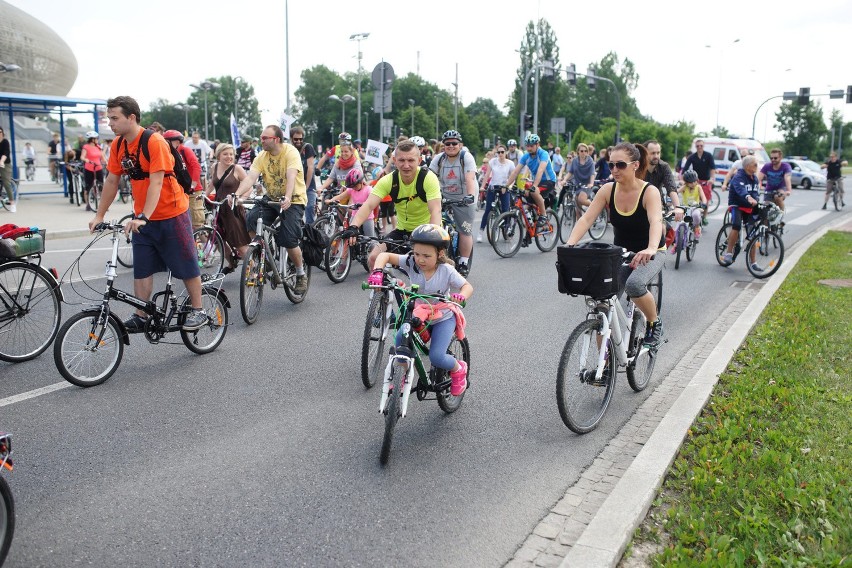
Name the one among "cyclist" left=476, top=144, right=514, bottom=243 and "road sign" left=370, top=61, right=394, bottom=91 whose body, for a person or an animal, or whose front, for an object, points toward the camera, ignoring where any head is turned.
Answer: the cyclist

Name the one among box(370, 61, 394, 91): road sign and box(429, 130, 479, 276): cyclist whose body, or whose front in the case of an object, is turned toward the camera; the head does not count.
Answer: the cyclist

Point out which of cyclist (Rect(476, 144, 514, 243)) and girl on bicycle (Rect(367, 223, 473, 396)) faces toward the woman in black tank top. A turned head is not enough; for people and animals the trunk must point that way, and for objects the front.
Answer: the cyclist

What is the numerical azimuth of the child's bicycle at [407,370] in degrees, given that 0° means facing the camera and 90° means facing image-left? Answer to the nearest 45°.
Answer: approximately 45°

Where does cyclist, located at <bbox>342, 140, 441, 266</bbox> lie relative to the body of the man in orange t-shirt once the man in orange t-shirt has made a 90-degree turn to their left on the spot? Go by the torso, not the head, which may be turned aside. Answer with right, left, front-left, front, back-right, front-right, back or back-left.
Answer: front-left

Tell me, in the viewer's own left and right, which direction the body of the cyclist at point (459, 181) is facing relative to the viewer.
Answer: facing the viewer

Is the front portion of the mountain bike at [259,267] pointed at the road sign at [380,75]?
no

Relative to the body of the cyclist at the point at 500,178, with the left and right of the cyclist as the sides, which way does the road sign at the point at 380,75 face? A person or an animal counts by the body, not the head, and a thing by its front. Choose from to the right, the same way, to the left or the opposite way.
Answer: the opposite way

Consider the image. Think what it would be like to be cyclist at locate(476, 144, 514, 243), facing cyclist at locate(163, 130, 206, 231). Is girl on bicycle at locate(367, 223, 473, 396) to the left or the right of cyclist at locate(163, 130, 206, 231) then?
left

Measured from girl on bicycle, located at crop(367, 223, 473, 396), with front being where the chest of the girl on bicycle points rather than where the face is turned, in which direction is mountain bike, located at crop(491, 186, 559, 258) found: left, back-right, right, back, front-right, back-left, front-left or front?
back-right

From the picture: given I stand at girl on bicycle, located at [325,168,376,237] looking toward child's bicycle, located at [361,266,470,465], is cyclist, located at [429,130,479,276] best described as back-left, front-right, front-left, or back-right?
front-left

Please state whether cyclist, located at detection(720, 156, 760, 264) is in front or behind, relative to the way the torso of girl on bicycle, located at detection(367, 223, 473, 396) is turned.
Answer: behind

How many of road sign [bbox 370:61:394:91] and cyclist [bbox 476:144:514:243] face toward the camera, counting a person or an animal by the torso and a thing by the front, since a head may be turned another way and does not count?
1

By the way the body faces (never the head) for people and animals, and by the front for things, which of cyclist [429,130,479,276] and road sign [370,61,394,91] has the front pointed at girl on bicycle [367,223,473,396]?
the cyclist

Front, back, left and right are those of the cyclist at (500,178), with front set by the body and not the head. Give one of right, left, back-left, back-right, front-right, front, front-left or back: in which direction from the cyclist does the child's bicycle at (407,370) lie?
front

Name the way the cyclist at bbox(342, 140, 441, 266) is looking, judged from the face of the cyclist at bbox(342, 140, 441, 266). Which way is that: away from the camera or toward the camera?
toward the camera

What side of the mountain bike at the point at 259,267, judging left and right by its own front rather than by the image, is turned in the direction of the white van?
back

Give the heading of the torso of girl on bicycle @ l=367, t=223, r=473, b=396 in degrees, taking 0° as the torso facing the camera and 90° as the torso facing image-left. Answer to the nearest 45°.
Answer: approximately 45°

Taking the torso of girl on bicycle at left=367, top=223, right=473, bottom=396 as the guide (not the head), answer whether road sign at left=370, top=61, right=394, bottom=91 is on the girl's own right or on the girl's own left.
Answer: on the girl's own right

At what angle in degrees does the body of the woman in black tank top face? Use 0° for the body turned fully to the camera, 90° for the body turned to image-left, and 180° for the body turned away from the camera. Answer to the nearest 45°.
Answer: approximately 45°

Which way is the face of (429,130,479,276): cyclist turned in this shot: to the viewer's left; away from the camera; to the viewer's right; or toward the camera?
toward the camera
